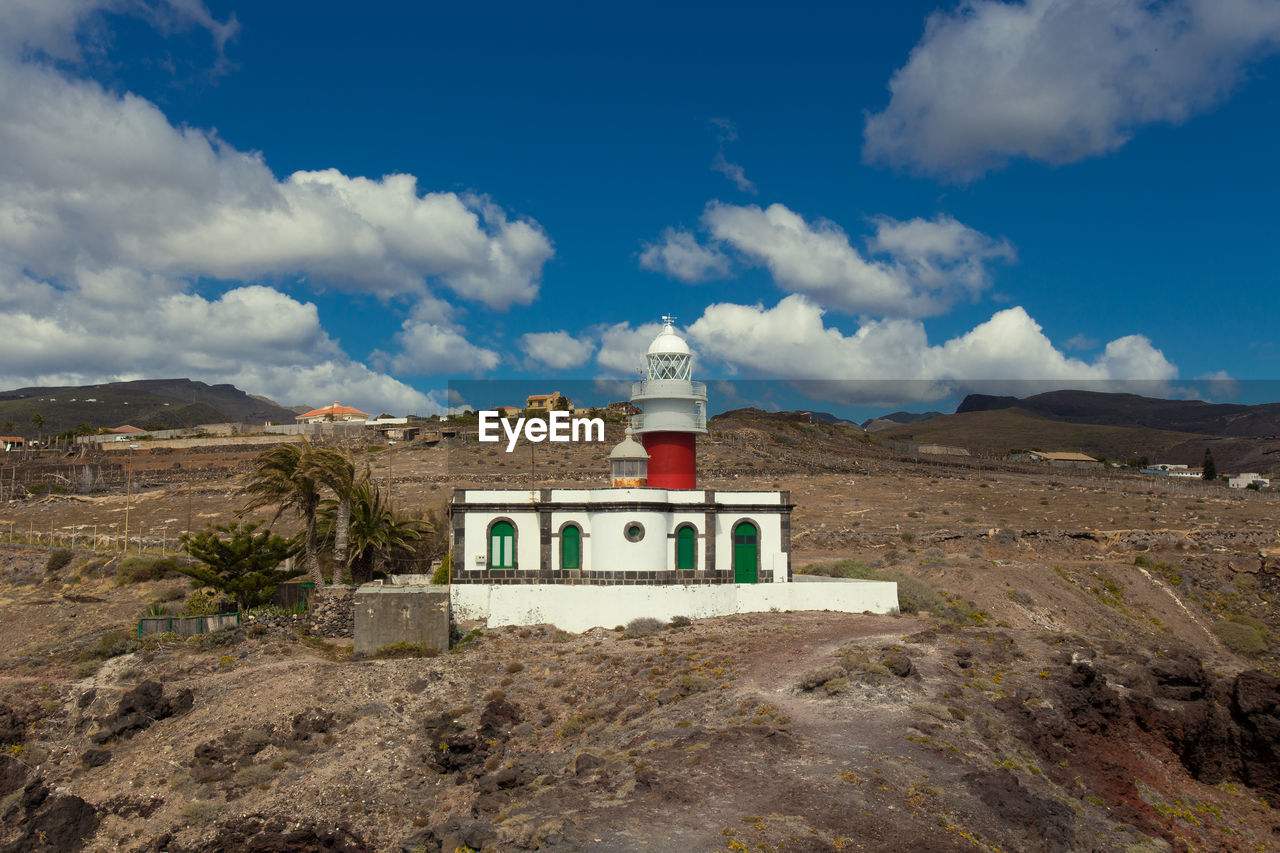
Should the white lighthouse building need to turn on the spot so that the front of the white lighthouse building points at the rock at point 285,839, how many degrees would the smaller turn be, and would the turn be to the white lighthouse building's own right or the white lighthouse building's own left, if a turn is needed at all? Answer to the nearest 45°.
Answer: approximately 45° to the white lighthouse building's own right

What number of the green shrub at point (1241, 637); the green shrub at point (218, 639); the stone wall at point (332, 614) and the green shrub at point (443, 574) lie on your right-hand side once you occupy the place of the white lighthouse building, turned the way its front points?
3

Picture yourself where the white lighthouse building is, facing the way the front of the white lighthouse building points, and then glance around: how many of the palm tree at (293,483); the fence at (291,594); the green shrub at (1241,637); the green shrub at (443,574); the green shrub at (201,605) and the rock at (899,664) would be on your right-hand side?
4

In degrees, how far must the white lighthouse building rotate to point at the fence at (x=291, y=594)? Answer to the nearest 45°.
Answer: approximately 90° to its right

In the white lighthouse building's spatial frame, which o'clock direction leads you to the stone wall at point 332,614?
The stone wall is roughly at 3 o'clock from the white lighthouse building.

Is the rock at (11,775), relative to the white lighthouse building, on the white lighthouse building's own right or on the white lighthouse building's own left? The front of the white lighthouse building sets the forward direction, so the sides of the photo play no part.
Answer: on the white lighthouse building's own right

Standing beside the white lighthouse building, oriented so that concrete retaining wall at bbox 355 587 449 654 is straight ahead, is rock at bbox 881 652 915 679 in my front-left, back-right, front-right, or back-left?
back-left

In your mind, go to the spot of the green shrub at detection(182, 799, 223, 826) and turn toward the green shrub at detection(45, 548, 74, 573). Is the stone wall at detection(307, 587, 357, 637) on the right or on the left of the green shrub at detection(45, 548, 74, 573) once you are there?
right

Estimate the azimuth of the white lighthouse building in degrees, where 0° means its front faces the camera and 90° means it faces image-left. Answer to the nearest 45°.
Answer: approximately 0°

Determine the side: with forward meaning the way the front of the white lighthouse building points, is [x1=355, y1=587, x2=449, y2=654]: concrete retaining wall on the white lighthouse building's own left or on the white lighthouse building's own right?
on the white lighthouse building's own right

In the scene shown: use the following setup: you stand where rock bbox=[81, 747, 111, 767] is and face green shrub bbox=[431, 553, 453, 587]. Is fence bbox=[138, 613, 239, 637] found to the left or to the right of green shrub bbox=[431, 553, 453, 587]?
left

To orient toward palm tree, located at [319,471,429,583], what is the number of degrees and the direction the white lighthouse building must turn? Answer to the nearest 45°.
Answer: approximately 90° to its right
